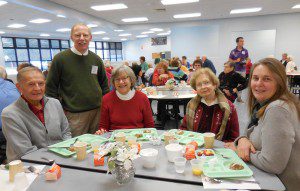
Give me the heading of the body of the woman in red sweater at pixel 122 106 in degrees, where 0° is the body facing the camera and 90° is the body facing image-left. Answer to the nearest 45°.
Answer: approximately 0°

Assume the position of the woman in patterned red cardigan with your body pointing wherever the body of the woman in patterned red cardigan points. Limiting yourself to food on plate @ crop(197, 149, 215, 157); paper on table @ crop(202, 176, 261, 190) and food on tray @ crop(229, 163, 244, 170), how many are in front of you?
3

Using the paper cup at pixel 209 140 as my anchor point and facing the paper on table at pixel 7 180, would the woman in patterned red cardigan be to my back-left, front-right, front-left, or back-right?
back-right

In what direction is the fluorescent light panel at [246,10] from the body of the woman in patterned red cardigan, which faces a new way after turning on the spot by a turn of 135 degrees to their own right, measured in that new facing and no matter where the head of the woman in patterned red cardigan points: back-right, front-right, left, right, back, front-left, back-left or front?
front-right

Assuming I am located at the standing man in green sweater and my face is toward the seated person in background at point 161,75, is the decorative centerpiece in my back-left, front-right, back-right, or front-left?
back-right

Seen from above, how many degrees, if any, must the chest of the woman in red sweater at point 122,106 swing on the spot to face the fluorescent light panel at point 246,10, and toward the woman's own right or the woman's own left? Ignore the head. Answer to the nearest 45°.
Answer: approximately 135° to the woman's own left

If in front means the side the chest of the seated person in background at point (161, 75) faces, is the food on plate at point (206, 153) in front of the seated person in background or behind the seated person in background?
in front

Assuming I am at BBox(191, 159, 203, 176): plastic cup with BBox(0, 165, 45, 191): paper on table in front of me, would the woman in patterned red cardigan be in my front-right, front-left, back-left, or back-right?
back-right

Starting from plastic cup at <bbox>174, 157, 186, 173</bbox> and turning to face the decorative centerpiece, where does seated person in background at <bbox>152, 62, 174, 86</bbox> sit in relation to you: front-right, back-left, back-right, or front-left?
back-right

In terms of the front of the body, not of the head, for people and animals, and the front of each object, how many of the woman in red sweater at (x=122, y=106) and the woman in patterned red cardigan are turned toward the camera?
2

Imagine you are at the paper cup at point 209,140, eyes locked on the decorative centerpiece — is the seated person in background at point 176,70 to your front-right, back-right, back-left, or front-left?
back-right

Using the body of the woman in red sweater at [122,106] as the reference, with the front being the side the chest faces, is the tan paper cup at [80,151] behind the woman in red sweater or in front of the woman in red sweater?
in front
